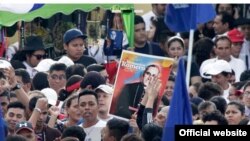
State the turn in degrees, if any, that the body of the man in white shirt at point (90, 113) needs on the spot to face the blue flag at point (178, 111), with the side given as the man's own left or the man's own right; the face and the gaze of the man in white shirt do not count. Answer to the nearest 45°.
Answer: approximately 45° to the man's own left

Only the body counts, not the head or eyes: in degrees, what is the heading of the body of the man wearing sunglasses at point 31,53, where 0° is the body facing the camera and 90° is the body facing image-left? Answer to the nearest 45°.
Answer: approximately 315°

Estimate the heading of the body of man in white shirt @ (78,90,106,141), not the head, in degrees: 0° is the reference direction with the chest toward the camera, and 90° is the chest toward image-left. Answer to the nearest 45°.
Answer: approximately 0°
